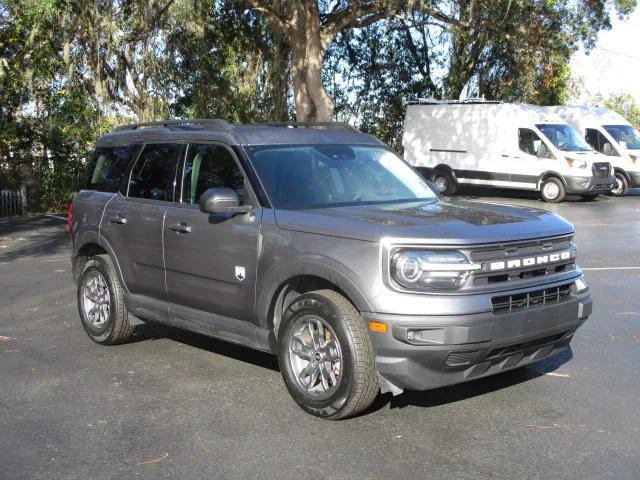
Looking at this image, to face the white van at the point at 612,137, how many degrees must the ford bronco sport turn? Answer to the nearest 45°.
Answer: approximately 90° to its left

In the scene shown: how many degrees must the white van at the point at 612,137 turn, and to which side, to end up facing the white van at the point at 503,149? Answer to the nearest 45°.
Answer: approximately 90° to its right

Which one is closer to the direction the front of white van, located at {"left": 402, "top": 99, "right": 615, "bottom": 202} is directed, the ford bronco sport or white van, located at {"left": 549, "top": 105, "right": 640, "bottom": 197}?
the ford bronco sport

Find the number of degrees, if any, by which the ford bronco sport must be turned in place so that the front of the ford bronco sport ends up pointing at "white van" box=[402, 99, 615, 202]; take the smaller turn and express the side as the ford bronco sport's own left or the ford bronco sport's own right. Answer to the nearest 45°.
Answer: approximately 135° to the ford bronco sport's own left

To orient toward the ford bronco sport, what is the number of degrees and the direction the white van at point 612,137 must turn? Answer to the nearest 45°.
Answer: approximately 45° to its right

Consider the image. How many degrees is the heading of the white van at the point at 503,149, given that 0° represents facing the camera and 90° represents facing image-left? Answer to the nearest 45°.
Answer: approximately 315°

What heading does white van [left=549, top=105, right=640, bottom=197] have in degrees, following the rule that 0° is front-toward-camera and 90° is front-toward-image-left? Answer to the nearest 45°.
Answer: approximately 315°

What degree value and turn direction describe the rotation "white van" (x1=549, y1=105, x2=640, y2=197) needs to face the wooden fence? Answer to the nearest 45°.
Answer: approximately 90° to its right
